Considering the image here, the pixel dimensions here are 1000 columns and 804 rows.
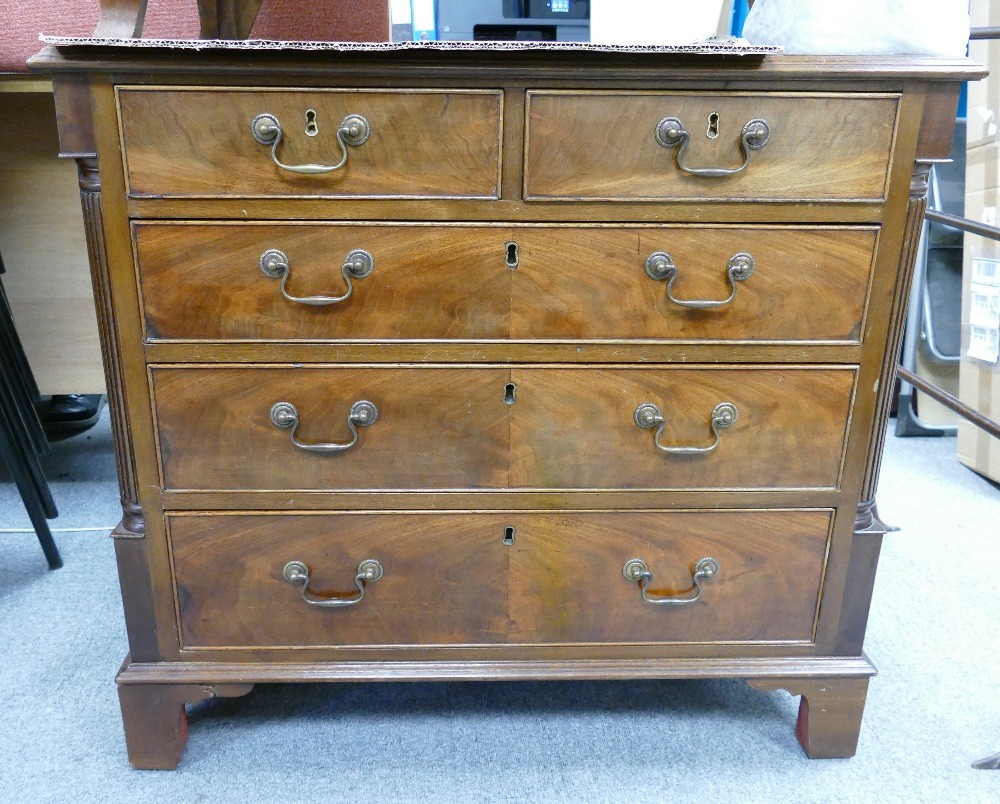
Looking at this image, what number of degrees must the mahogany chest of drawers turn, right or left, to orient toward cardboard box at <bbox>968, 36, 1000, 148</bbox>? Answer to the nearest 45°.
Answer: approximately 135° to its left

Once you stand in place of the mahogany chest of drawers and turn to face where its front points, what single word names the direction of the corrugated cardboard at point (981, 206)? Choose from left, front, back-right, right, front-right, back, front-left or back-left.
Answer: back-left

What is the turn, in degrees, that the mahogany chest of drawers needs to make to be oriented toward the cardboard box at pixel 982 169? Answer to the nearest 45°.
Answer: approximately 135° to its left

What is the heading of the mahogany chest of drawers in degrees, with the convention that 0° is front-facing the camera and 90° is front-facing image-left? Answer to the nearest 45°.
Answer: approximately 0°
